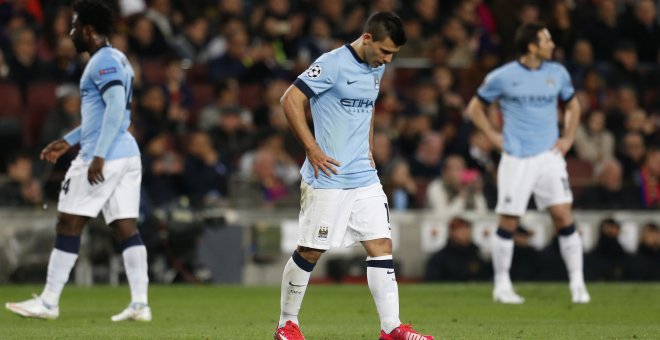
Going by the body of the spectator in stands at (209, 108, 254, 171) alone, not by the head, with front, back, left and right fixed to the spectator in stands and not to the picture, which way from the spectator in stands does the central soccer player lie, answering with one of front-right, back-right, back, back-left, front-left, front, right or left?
front

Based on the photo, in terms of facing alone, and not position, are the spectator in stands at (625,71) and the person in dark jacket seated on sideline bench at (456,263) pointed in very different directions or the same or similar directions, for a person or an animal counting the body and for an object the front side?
same or similar directions

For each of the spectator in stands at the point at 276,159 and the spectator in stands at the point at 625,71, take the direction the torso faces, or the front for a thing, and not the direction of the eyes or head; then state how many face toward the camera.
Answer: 2

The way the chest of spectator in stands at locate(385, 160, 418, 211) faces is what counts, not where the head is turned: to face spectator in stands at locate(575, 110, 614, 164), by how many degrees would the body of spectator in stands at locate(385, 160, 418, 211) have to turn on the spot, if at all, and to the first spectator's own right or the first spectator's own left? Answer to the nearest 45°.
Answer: approximately 135° to the first spectator's own left

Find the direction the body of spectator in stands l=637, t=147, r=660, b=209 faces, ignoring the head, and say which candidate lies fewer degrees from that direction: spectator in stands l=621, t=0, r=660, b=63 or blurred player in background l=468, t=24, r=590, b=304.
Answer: the blurred player in background

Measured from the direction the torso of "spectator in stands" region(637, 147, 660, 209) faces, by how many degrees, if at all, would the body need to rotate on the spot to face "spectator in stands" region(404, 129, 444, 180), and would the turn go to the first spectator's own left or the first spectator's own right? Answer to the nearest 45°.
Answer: approximately 90° to the first spectator's own right

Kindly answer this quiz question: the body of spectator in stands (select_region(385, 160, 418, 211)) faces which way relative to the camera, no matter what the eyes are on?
toward the camera

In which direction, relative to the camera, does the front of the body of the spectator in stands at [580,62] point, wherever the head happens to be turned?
toward the camera

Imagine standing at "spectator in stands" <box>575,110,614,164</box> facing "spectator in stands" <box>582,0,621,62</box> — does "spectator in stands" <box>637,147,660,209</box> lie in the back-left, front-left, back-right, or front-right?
back-right

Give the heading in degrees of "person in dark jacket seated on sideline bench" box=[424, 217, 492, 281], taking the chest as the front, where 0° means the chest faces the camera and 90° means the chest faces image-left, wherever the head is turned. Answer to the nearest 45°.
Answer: approximately 0°

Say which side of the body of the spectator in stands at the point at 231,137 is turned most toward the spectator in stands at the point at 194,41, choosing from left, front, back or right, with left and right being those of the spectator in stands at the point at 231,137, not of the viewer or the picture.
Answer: back

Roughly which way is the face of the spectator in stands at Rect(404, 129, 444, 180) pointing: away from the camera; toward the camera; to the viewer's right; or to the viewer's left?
toward the camera

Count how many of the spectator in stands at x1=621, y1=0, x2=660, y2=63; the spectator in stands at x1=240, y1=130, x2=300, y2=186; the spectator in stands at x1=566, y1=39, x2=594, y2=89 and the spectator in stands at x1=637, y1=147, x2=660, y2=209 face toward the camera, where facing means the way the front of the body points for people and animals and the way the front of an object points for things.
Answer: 4

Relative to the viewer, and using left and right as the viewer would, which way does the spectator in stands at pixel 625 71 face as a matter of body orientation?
facing the viewer

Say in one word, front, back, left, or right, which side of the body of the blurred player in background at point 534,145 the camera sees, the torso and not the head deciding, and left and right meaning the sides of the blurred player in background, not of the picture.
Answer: front

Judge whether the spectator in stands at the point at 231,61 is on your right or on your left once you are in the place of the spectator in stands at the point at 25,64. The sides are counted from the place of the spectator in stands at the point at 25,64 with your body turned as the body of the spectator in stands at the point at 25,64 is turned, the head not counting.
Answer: on your left
